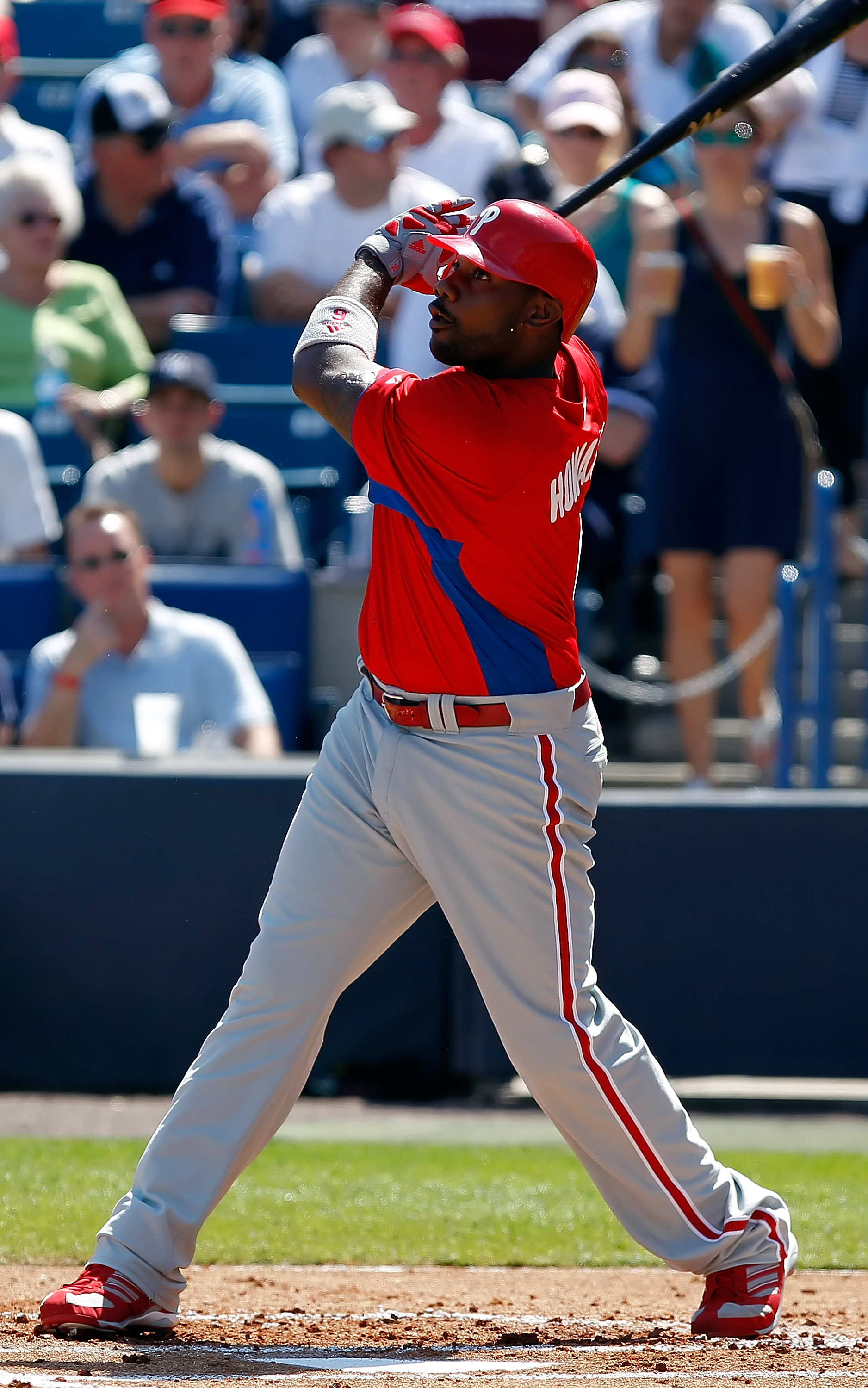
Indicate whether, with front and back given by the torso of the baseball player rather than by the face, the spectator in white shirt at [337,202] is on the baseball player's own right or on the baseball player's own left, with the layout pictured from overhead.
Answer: on the baseball player's own right

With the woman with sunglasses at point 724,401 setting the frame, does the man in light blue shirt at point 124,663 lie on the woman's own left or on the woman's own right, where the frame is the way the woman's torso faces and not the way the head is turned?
on the woman's own right

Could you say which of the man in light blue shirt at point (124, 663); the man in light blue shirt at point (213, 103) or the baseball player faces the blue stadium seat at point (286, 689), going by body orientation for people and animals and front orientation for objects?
the man in light blue shirt at point (213, 103)

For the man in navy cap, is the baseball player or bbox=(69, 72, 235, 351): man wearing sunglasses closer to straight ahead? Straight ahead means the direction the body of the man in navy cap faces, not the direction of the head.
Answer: the baseball player

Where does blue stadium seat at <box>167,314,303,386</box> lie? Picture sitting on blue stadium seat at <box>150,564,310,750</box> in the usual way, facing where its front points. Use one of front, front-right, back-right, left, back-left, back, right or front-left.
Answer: back

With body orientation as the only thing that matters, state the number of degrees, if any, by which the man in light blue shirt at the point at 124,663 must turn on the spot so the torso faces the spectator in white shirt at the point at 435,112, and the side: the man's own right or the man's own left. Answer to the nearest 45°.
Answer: approximately 135° to the man's own left

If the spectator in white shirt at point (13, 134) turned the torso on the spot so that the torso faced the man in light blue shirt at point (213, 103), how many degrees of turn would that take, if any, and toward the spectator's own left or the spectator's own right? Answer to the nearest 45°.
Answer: approximately 90° to the spectator's own left

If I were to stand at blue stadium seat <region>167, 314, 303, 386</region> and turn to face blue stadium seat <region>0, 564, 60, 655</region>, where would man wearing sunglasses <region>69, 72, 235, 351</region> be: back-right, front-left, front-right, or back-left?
back-right

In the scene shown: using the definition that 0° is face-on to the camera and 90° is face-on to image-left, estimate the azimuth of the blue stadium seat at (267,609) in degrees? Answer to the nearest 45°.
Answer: approximately 0°

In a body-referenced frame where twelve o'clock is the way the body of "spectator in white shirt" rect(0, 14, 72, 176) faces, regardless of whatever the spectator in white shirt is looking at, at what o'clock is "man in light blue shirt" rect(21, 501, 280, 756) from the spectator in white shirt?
The man in light blue shirt is roughly at 12 o'clock from the spectator in white shirt.

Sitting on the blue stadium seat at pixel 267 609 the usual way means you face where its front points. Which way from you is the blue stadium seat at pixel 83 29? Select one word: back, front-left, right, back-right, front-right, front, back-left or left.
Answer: back
